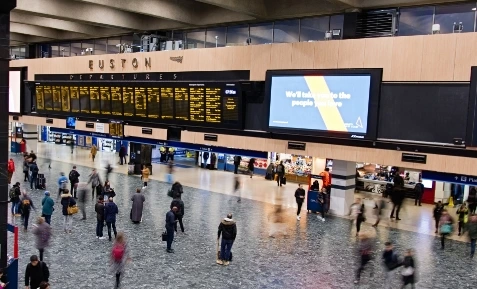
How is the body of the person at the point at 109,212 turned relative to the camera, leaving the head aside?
away from the camera

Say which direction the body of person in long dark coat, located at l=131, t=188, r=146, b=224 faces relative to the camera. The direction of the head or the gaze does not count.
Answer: away from the camera

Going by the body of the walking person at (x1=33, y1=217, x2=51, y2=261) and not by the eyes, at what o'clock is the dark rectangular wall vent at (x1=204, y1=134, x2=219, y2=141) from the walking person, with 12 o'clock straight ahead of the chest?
The dark rectangular wall vent is roughly at 2 o'clock from the walking person.

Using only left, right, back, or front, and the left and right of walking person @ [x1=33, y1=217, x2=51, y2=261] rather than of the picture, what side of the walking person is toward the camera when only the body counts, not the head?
back

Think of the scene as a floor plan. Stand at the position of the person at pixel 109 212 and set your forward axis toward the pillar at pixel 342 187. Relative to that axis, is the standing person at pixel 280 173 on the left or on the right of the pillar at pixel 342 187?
left

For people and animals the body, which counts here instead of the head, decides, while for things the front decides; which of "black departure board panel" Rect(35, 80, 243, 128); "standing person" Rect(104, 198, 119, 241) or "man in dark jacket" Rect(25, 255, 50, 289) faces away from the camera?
the standing person

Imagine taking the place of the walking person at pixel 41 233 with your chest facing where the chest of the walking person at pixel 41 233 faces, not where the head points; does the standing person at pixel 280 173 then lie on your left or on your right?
on your right

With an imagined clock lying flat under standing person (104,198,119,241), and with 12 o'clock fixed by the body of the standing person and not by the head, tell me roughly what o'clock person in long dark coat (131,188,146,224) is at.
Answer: The person in long dark coat is roughly at 1 o'clock from the standing person.
